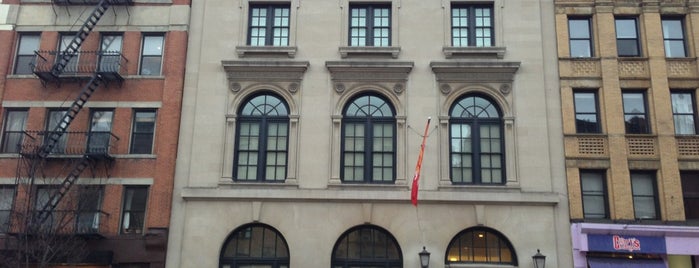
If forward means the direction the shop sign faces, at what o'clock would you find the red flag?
The red flag is roughly at 2 o'clock from the shop sign.

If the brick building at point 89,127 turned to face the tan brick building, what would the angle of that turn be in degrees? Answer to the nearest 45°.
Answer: approximately 45° to its left

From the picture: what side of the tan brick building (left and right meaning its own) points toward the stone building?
right

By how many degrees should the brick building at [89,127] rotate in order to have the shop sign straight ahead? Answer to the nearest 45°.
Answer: approximately 45° to its left

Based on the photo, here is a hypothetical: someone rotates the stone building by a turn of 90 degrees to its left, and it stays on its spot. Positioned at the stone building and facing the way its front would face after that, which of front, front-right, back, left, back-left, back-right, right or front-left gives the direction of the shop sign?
front

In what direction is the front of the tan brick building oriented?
toward the camera

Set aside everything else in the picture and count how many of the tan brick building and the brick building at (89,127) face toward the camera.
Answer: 2

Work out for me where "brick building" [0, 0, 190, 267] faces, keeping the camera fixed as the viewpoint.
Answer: facing the viewer

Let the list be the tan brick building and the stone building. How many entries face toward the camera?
2

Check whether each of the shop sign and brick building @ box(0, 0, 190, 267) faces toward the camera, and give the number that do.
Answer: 2

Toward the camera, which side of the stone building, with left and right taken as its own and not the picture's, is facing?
front
